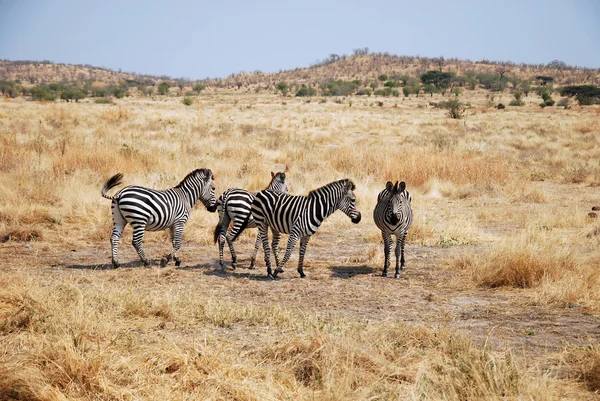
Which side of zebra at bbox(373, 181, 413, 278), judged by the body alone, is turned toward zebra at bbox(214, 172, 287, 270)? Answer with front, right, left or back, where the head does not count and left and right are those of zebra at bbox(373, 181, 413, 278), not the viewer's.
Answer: right

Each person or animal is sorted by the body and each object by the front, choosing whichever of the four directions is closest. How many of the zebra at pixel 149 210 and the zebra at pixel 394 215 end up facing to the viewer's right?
1

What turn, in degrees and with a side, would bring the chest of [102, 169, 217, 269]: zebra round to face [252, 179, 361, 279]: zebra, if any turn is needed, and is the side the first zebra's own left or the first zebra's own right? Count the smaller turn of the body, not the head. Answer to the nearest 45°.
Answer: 0° — it already faces it

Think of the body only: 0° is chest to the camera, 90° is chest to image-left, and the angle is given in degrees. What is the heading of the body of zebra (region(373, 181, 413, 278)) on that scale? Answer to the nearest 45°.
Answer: approximately 0°

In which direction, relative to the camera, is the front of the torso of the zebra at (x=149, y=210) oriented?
to the viewer's right

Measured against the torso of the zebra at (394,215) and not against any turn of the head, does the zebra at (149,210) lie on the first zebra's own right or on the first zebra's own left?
on the first zebra's own right

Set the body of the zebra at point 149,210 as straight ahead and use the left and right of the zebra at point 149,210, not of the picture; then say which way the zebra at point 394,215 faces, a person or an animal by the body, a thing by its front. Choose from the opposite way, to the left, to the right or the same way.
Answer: to the right

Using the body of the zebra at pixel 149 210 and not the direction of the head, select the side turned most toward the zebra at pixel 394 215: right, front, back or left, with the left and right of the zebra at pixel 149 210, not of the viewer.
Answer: front
